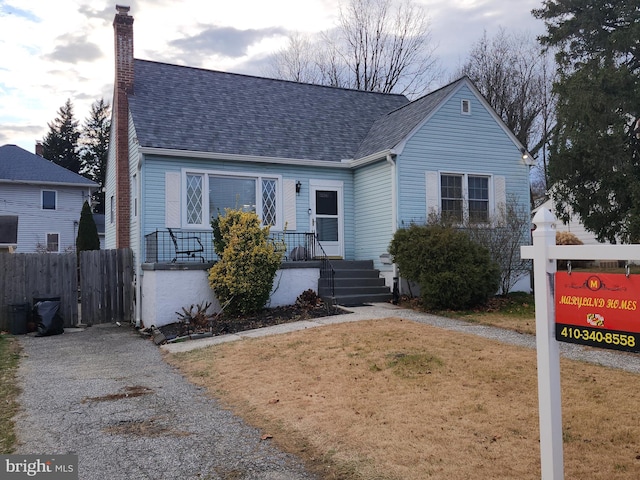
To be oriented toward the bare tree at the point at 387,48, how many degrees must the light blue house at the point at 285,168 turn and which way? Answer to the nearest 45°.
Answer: approximately 135° to its left

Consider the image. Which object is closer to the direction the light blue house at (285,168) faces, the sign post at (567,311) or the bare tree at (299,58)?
the sign post

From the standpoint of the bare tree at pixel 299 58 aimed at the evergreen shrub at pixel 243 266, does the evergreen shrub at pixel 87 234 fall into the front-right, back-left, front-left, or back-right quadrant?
front-right

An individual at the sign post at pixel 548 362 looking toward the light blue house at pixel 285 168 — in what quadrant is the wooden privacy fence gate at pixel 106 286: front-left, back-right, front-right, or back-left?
front-left

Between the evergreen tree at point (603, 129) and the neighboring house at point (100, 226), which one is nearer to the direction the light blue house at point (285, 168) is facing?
the evergreen tree

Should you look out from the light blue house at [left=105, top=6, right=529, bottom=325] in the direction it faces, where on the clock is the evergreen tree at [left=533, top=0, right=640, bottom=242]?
The evergreen tree is roughly at 10 o'clock from the light blue house.

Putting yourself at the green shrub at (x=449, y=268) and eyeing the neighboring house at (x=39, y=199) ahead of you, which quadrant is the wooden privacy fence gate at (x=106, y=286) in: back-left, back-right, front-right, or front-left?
front-left

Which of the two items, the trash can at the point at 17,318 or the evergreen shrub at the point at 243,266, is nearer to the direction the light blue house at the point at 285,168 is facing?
the evergreen shrub

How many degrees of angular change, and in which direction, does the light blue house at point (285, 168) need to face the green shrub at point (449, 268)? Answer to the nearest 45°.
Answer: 0° — it already faces it

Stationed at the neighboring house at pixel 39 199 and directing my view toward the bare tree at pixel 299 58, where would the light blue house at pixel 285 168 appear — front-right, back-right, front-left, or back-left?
front-right

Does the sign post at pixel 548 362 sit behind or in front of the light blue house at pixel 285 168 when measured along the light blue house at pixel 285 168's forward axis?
in front

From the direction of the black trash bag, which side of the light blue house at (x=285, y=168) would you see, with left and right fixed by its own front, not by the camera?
right

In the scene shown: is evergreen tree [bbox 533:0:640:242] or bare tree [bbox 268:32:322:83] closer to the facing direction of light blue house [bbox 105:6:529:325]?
the evergreen tree

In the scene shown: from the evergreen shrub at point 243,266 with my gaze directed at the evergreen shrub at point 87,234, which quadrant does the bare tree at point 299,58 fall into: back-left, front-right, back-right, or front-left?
front-right
